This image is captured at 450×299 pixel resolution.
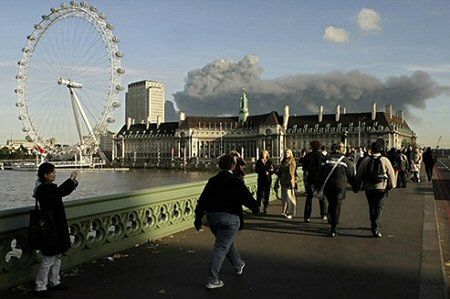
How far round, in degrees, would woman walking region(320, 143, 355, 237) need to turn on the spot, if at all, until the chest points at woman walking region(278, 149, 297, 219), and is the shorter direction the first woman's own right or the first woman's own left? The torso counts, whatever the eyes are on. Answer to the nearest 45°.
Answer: approximately 45° to the first woman's own left

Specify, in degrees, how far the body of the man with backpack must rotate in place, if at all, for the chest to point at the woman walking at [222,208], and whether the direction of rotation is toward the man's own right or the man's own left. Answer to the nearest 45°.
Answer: approximately 135° to the man's own left

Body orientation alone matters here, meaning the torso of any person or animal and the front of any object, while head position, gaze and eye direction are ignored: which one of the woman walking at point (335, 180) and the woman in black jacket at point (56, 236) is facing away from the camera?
the woman walking

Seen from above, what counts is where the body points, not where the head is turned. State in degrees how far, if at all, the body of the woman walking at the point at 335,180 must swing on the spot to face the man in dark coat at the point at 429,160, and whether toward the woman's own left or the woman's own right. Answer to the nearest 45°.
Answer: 0° — they already face them

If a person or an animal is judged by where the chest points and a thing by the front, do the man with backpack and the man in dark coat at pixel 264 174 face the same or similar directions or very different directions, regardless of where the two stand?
very different directions

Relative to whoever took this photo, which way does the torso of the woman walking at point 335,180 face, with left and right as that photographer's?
facing away from the viewer

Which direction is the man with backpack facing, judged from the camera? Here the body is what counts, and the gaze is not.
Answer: away from the camera

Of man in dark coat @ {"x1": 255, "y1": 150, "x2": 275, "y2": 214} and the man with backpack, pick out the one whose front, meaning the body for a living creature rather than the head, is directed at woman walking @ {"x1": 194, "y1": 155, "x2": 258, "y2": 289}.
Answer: the man in dark coat

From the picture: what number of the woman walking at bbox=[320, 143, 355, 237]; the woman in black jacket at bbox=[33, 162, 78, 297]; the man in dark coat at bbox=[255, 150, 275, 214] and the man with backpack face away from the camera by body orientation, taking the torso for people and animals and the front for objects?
2
